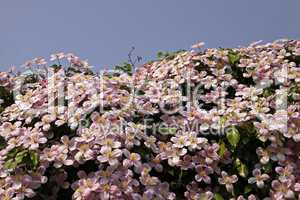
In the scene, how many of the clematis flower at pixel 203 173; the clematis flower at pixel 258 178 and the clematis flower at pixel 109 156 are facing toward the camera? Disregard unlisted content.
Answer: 3

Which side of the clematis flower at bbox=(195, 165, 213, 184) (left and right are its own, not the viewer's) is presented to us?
front

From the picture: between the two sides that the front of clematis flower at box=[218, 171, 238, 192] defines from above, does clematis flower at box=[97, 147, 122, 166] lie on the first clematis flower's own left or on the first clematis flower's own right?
on the first clematis flower's own right

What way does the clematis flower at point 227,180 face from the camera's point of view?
toward the camera

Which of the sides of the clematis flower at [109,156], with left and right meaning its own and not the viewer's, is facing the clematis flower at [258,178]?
left

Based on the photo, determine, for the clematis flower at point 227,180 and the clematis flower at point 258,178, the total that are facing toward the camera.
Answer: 2
